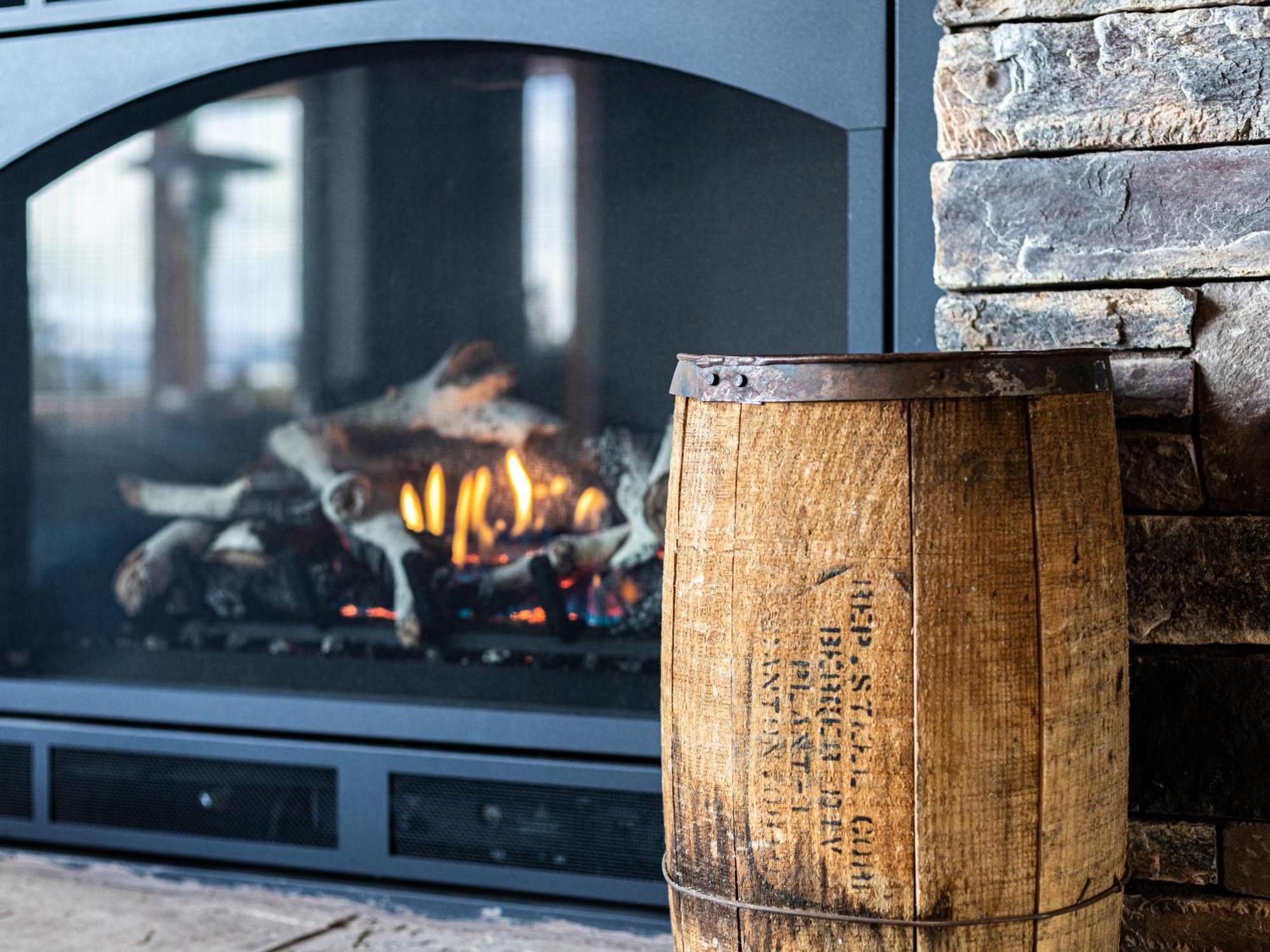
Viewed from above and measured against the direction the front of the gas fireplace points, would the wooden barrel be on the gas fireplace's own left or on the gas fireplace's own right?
on the gas fireplace's own left

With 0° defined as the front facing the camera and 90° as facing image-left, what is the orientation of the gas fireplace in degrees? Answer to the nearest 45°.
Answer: approximately 45°
